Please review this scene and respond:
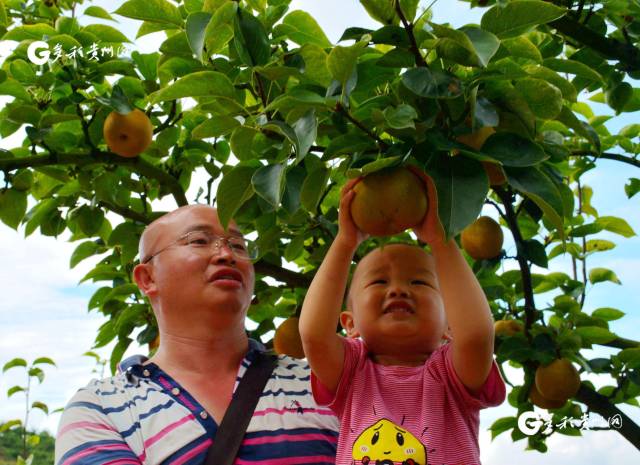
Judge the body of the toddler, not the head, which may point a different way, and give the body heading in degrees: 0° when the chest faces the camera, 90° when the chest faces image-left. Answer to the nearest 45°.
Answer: approximately 0°
